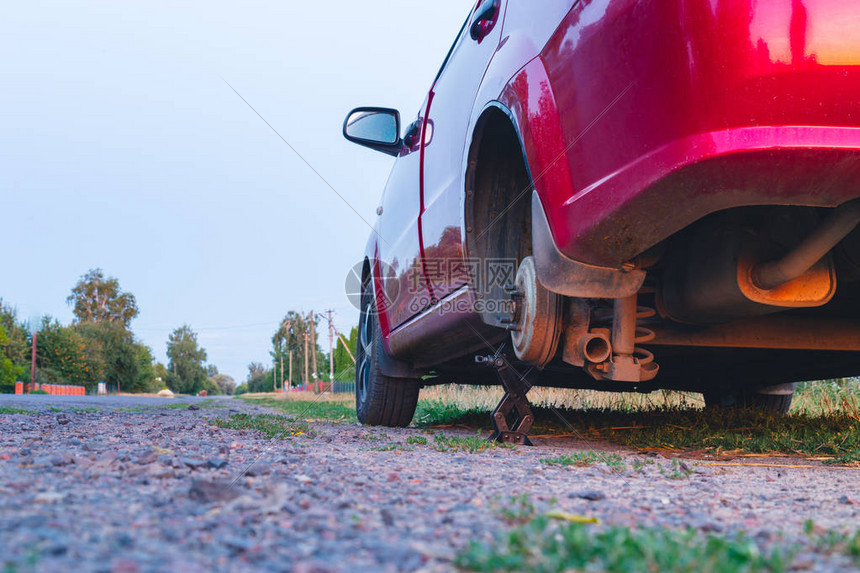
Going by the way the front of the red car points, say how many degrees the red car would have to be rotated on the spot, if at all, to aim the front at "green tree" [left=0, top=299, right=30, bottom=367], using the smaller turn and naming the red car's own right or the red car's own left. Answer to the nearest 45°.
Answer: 0° — it already faces it

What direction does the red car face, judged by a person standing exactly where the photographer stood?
facing away from the viewer and to the left of the viewer
